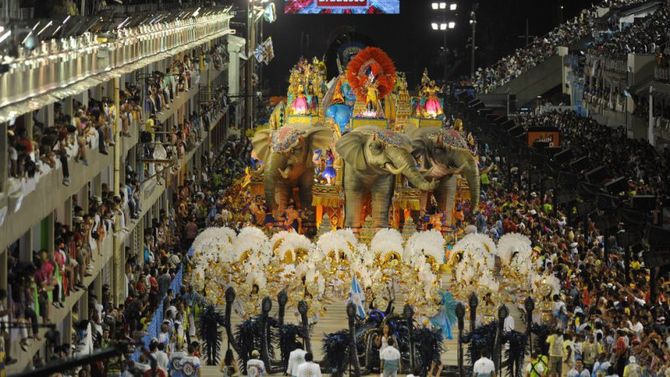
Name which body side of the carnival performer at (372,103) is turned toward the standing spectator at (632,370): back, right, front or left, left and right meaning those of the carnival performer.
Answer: front

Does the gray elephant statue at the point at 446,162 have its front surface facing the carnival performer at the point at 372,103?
no

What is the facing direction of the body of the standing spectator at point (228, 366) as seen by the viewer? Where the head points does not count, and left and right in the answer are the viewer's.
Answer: facing away from the viewer

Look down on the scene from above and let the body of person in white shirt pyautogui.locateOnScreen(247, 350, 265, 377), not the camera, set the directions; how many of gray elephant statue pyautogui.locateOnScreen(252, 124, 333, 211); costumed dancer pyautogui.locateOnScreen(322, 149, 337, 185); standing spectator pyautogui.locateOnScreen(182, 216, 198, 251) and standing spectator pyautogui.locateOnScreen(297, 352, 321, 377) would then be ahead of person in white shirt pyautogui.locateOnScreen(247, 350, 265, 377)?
3

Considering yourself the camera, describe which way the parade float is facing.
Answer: facing the viewer

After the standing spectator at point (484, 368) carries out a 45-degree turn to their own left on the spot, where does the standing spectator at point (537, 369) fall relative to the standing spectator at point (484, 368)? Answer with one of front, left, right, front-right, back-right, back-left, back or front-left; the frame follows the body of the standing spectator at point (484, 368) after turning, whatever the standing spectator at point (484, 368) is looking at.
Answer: right

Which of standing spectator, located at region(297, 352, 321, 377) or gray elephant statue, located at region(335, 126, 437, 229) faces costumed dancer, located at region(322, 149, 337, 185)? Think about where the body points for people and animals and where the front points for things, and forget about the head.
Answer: the standing spectator

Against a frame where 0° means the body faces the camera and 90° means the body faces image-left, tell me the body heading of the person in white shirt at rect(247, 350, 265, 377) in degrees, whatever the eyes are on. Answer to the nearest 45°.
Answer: approximately 180°

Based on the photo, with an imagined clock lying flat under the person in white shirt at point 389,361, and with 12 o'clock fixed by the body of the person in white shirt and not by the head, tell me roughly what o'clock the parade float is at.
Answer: The parade float is roughly at 12 o'clock from the person in white shirt.

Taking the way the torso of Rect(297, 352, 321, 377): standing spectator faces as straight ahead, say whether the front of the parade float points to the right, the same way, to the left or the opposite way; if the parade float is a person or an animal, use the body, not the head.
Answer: the opposite way

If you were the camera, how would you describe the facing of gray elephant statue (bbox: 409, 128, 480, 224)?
facing the viewer and to the right of the viewer

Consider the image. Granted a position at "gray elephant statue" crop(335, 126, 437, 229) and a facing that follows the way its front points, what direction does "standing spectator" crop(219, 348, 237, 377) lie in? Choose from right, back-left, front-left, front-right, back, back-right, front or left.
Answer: front-right

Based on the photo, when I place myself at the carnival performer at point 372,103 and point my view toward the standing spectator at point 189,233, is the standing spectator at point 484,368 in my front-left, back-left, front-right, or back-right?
front-left

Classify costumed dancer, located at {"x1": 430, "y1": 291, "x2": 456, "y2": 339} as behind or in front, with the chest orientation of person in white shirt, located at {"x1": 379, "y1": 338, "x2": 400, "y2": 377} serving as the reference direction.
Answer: in front

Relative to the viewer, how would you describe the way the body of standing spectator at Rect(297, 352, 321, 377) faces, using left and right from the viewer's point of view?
facing away from the viewer

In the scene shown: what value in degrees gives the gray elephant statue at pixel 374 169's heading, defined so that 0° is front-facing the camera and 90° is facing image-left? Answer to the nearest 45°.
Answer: approximately 315°

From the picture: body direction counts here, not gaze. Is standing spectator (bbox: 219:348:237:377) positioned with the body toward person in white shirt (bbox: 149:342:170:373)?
no

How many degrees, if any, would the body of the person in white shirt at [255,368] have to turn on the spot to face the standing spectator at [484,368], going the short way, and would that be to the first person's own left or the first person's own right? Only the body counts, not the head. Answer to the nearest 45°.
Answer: approximately 90° to the first person's own right

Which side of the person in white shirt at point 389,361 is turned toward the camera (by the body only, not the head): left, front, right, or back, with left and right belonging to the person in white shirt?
back
